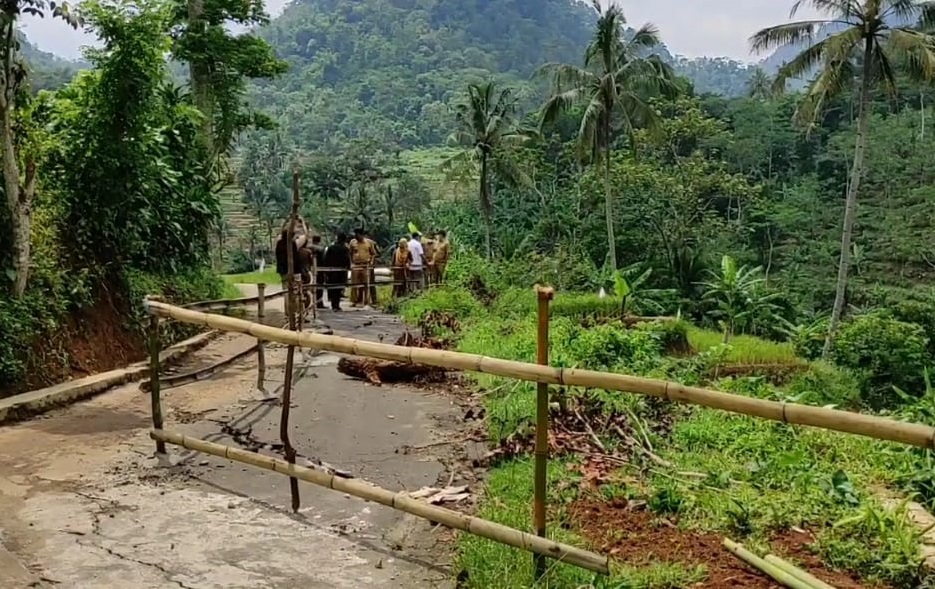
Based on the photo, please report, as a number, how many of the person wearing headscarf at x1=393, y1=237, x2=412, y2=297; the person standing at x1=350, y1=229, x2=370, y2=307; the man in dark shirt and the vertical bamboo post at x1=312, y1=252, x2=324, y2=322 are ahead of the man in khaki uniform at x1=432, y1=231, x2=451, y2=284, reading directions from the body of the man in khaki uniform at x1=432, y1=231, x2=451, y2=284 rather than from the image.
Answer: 4

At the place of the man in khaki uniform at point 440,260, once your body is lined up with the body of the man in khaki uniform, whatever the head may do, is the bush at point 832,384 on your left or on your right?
on your left

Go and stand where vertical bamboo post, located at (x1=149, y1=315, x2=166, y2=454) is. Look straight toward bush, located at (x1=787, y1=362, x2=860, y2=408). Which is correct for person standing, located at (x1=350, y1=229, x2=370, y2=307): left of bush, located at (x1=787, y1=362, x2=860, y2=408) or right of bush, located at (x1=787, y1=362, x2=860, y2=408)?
left

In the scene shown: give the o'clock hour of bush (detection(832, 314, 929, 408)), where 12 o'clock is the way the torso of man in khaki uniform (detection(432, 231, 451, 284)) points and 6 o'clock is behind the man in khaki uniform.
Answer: The bush is roughly at 8 o'clock from the man in khaki uniform.

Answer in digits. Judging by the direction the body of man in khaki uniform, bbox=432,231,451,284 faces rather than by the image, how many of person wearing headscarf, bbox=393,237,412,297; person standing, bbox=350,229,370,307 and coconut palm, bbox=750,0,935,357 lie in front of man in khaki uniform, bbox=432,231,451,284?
2

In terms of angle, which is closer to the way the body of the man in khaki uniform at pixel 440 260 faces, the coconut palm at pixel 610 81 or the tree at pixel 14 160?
the tree

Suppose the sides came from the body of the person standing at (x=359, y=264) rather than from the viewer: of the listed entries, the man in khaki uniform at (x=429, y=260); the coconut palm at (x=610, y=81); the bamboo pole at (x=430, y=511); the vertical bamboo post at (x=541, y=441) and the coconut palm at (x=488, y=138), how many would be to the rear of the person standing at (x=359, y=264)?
2
